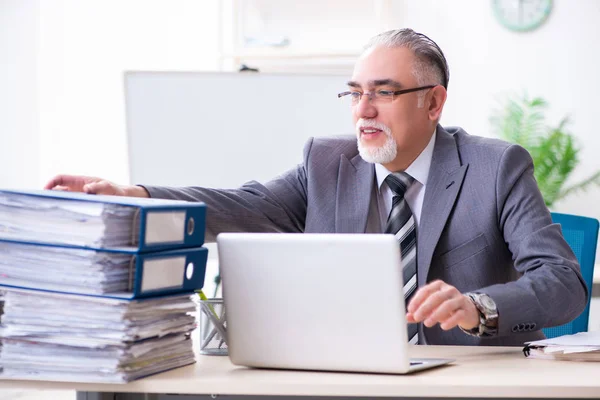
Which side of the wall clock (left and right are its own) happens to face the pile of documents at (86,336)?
front

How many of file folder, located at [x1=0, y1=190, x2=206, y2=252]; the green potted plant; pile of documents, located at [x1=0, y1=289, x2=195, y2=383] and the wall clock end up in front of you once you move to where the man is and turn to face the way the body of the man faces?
2

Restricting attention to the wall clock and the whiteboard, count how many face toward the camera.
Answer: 2

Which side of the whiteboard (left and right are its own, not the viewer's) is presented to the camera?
front

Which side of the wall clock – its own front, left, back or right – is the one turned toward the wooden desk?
front

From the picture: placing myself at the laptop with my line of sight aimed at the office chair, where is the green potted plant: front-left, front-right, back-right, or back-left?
front-left

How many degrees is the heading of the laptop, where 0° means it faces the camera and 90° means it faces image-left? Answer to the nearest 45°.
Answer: approximately 225°

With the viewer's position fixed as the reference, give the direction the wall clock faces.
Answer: facing the viewer

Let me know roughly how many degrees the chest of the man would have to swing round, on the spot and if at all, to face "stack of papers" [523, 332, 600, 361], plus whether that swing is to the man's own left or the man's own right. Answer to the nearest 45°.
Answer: approximately 45° to the man's own left

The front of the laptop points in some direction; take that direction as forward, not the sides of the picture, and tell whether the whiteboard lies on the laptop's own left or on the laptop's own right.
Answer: on the laptop's own left

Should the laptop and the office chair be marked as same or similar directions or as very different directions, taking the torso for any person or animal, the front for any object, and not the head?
very different directions

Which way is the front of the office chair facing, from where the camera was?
facing the viewer and to the left of the viewer

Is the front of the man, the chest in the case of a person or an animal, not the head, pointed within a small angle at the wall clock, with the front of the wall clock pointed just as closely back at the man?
no

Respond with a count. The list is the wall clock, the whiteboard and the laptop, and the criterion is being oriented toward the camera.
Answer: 2

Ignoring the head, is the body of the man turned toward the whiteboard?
no

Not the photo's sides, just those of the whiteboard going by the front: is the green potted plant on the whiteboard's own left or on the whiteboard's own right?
on the whiteboard's own left

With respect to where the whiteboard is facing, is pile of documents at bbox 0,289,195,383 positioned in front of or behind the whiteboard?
in front

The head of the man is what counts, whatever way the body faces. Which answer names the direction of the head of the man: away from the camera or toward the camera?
toward the camera

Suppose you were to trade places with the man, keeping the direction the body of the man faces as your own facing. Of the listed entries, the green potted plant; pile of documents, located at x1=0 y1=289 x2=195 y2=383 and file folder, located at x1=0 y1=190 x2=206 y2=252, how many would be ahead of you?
2
